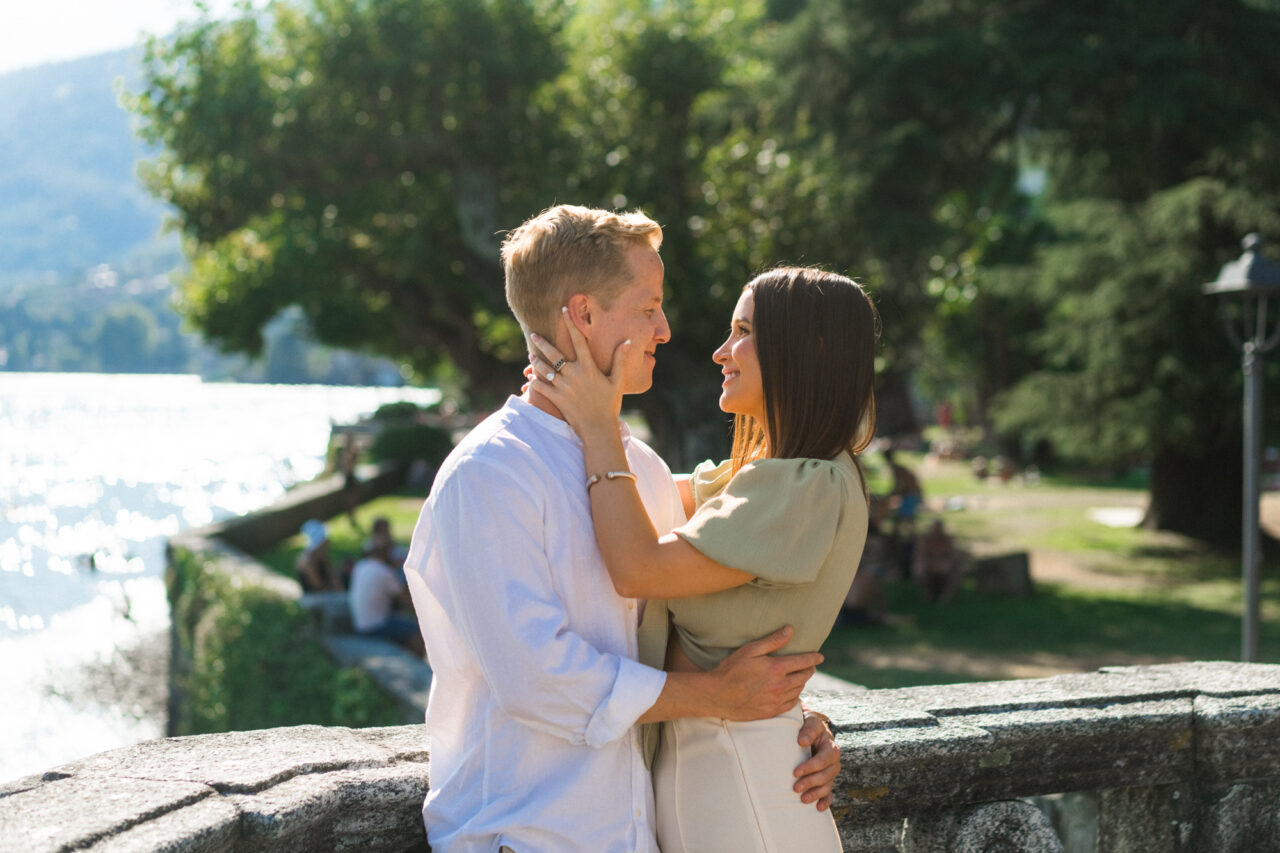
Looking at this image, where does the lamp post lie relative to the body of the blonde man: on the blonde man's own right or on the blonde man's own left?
on the blonde man's own left

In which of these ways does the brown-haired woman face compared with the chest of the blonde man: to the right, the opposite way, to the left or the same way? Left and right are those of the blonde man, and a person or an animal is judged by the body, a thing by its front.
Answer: the opposite way

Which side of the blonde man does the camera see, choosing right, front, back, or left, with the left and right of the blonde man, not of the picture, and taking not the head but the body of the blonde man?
right

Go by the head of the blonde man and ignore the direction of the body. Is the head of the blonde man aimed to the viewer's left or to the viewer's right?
to the viewer's right

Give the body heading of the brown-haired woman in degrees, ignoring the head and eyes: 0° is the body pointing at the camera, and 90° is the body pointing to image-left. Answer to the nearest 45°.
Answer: approximately 90°

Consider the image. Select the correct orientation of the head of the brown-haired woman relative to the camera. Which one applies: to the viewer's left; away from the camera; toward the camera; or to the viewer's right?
to the viewer's left
